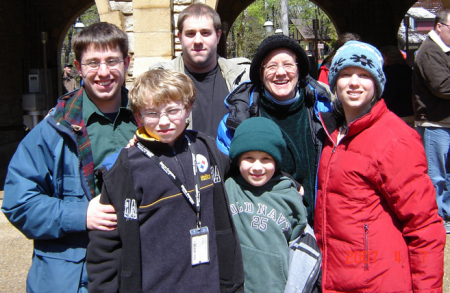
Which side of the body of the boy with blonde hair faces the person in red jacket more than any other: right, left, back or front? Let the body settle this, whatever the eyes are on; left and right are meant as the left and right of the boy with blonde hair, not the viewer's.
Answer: left

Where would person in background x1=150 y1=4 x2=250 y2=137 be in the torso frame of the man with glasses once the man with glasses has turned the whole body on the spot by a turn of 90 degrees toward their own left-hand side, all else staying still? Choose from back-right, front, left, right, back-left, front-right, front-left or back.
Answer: front

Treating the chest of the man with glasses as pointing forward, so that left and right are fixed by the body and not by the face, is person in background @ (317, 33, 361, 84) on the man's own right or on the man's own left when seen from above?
on the man's own left

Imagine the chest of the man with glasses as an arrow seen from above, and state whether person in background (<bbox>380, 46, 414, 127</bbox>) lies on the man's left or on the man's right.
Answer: on the man's left

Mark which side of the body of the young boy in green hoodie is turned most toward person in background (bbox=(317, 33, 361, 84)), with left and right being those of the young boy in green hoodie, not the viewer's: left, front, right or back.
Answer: back

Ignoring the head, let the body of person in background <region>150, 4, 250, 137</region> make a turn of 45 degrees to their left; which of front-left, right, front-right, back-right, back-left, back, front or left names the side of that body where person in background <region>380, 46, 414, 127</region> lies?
left

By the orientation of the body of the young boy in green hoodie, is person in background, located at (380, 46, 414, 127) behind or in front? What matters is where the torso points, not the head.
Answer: behind

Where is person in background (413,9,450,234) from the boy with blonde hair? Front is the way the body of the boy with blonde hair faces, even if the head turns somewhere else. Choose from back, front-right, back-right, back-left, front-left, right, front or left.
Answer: back-left

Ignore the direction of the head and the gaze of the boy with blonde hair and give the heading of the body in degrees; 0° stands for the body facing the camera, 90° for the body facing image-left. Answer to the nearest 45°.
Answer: approximately 0°
